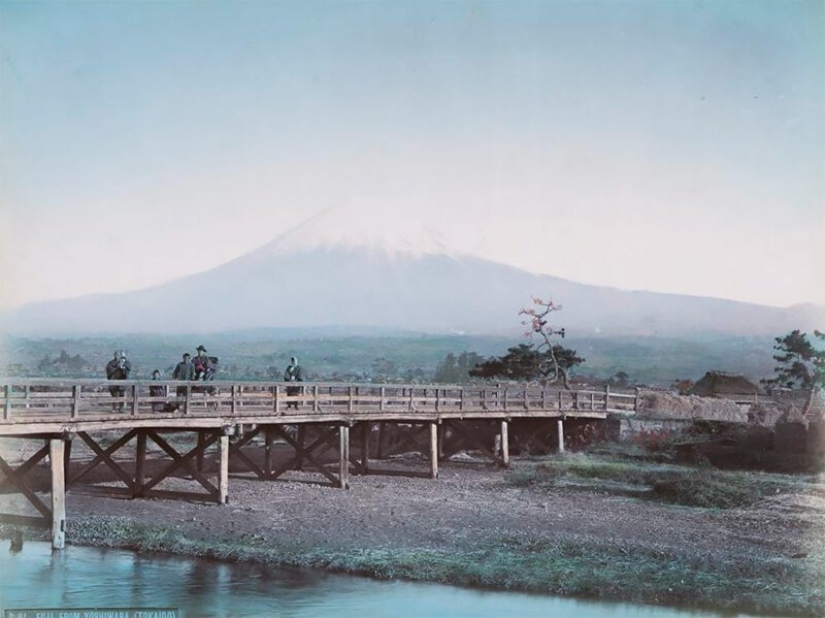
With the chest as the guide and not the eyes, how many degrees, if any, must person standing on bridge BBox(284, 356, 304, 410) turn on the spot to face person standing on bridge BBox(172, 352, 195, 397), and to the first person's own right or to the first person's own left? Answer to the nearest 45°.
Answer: approximately 45° to the first person's own right

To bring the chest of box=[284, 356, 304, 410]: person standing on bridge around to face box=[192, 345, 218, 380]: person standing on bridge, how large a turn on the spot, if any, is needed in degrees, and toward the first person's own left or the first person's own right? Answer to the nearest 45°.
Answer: approximately 45° to the first person's own right

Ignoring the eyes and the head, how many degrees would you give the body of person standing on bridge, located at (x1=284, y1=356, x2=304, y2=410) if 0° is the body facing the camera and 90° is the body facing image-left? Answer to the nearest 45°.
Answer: approximately 0°
